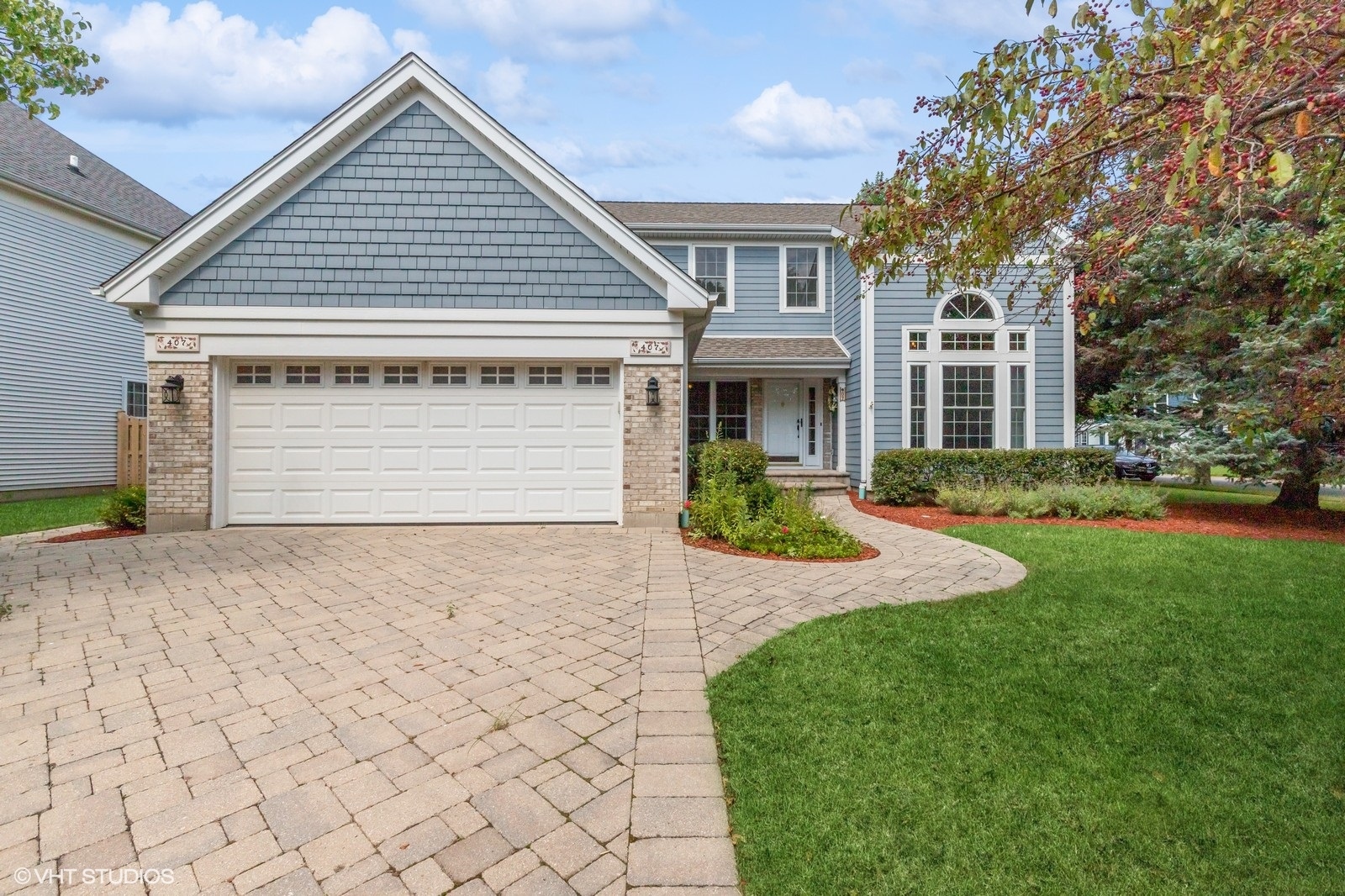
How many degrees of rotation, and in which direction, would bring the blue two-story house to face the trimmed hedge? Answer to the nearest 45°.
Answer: approximately 90° to its left

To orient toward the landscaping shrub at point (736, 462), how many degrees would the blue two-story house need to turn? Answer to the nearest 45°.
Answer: approximately 90° to its left

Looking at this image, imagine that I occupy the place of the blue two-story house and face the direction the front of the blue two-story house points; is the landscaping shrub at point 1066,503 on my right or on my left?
on my left

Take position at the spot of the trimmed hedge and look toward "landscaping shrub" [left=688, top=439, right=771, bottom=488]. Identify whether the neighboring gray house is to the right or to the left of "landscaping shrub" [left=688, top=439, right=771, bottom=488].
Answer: right

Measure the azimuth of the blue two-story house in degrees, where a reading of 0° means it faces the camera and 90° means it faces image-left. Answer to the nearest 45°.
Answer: approximately 0°

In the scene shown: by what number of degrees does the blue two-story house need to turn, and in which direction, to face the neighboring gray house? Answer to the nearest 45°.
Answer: approximately 135° to its right

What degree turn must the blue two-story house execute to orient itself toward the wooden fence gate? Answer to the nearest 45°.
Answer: approximately 135° to its right

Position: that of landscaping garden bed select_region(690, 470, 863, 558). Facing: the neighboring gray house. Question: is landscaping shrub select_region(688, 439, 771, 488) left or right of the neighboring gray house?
right

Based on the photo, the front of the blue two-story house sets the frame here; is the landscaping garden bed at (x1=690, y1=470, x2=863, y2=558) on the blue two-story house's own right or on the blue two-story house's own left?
on the blue two-story house's own left
